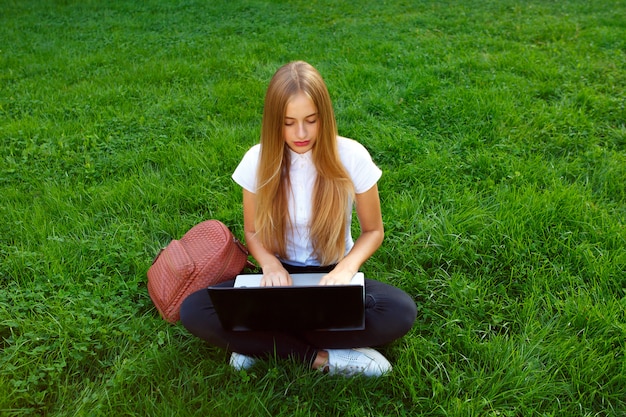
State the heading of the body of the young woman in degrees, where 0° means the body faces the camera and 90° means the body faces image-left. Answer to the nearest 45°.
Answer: approximately 0°
